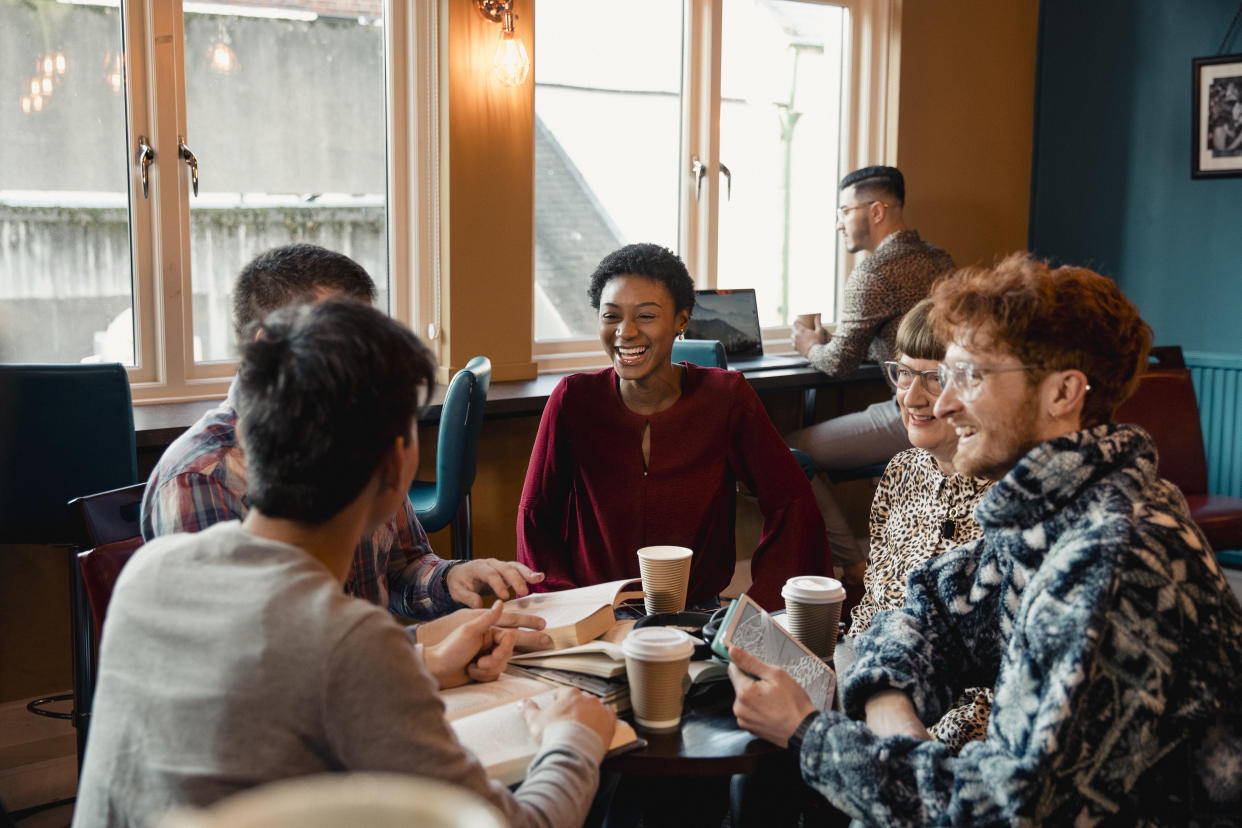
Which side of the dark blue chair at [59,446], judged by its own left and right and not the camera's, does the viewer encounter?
back

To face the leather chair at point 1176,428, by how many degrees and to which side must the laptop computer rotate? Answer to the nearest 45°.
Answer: approximately 45° to its left

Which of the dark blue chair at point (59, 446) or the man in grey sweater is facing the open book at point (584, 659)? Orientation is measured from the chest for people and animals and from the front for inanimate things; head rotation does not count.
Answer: the man in grey sweater

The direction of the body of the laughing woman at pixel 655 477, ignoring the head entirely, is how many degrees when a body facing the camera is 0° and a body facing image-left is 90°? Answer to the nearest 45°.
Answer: approximately 0°

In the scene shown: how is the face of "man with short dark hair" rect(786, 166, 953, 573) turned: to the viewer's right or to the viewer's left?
to the viewer's left

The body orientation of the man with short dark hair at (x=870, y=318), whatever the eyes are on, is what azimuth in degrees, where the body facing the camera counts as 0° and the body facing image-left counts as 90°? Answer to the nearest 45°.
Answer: approximately 90°

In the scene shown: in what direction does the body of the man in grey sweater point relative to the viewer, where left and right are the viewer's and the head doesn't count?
facing away from the viewer and to the right of the viewer

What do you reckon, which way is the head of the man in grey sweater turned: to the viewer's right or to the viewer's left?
to the viewer's right
